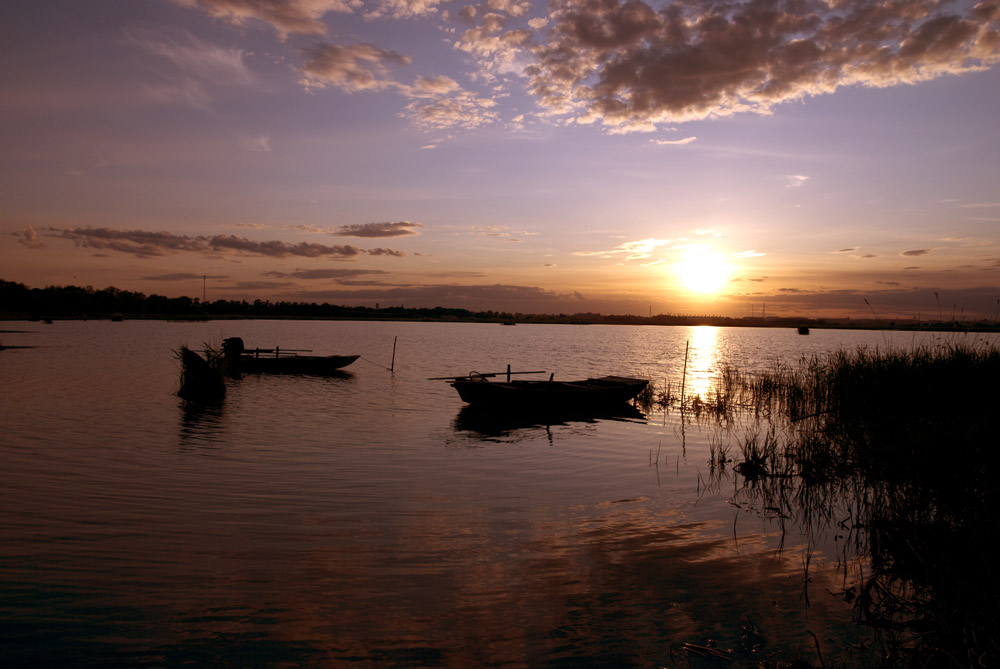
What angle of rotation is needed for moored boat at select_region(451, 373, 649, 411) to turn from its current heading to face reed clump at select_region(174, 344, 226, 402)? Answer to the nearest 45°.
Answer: approximately 180°

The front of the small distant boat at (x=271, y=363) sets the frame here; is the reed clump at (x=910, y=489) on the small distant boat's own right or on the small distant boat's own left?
on the small distant boat's own right

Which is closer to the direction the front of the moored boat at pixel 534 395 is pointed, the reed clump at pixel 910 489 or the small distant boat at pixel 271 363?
the reed clump

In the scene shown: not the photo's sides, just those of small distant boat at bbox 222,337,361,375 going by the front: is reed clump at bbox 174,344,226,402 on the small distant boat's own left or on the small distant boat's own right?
on the small distant boat's own right

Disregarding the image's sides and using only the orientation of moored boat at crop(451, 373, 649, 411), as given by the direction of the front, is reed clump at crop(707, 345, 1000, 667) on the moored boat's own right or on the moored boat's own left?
on the moored boat's own right

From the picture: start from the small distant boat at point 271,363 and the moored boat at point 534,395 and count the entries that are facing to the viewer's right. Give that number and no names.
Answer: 2

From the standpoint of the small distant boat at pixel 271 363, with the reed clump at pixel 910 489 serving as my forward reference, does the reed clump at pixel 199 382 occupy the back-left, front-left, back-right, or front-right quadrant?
front-right

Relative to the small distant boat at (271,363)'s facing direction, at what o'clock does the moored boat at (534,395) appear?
The moored boat is roughly at 2 o'clock from the small distant boat.

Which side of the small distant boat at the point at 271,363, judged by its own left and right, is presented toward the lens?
right

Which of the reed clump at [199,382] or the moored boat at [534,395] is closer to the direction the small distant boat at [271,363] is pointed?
the moored boat
